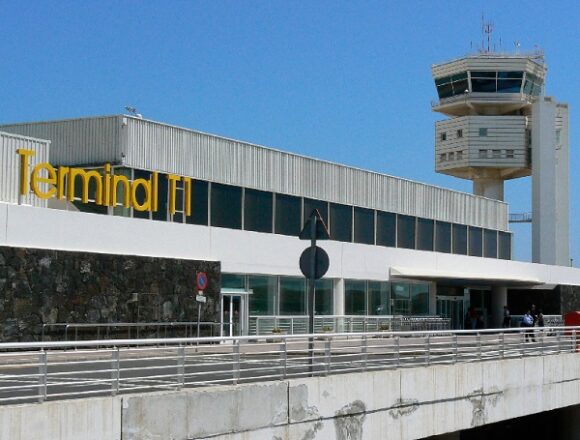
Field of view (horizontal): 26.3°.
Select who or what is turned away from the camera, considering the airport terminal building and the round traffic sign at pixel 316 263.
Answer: the round traffic sign

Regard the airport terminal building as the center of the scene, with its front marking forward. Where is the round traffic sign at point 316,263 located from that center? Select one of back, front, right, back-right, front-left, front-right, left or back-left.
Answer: front-right

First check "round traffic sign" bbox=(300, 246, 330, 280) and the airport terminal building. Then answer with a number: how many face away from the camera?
1

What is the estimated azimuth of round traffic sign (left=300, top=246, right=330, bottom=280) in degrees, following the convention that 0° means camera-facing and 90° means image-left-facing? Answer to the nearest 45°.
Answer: approximately 180°

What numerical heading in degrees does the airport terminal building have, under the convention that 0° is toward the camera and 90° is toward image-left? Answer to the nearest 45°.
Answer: approximately 315°
